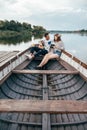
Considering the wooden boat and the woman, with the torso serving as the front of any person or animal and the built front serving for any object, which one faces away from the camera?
the wooden boat

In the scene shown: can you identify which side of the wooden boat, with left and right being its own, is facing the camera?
back

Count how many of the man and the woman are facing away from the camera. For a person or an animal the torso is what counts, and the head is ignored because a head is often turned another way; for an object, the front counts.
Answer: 0

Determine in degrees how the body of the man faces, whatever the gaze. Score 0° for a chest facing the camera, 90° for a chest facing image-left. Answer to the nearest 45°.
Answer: approximately 45°

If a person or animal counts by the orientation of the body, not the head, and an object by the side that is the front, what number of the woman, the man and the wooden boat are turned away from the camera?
1

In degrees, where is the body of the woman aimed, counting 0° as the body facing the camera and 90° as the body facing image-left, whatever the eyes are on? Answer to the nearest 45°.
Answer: approximately 45°

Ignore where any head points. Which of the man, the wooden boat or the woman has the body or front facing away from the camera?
the wooden boat
